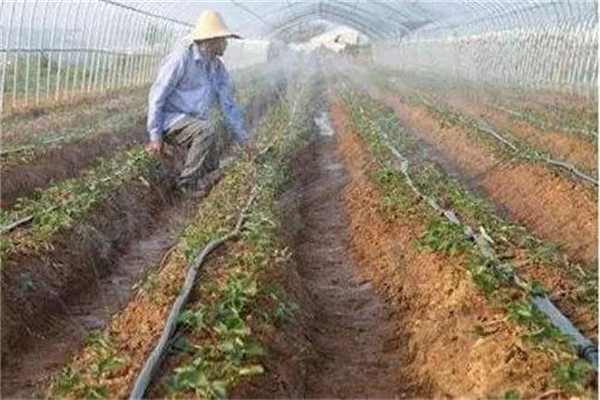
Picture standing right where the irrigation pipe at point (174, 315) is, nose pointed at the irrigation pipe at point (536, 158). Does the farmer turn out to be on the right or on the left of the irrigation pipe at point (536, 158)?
left

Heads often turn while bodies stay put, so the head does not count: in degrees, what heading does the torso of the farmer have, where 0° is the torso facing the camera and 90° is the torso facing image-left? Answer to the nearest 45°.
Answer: approximately 315°

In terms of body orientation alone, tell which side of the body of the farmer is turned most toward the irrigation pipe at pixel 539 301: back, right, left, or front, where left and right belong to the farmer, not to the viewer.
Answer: front

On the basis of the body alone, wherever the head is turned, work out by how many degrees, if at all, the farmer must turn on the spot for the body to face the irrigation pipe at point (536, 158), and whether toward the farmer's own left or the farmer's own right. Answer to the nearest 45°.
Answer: approximately 45° to the farmer's own left

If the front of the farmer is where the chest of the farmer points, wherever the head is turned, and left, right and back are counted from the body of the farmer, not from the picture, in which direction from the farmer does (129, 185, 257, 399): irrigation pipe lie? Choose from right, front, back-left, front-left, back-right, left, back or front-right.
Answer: front-right

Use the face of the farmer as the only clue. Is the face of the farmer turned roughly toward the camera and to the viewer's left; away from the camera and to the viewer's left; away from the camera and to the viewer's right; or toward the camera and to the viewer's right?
toward the camera and to the viewer's right
